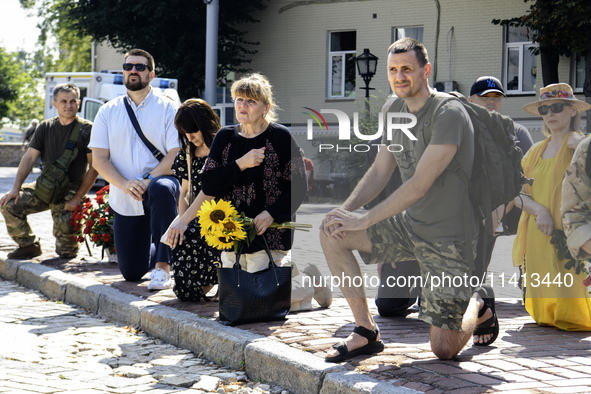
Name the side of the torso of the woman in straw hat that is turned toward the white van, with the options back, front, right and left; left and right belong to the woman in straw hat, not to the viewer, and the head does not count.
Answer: right

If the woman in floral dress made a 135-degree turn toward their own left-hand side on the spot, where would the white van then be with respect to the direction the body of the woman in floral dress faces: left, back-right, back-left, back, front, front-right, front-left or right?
left

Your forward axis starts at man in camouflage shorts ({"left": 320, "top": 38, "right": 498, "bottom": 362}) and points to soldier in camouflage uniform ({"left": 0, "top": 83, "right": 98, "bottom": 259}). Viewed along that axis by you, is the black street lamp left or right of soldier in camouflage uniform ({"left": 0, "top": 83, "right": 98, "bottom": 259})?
right

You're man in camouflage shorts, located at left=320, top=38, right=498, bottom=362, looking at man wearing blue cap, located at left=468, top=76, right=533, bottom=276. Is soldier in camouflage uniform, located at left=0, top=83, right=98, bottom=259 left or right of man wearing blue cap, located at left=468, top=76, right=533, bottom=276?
left

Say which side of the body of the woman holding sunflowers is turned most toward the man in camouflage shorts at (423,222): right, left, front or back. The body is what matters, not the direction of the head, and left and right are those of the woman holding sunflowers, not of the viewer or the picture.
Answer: left

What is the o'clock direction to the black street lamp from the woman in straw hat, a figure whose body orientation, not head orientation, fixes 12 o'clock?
The black street lamp is roughly at 4 o'clock from the woman in straw hat.

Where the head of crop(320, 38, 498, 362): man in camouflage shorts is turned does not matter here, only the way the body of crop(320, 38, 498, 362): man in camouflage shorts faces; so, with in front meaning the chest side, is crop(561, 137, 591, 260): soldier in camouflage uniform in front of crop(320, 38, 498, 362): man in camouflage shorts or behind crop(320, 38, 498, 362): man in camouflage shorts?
behind
